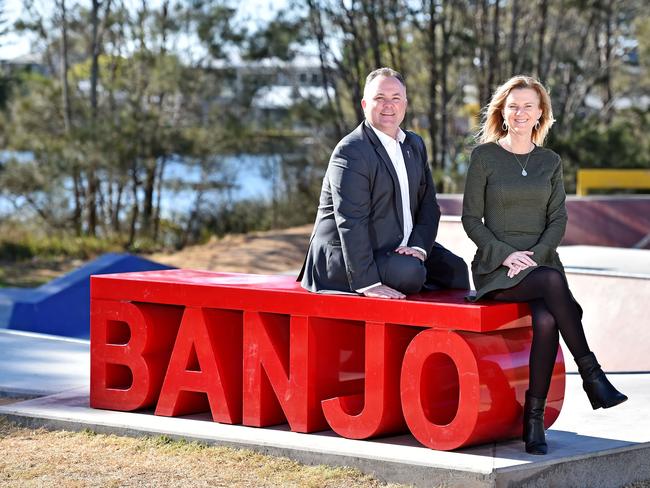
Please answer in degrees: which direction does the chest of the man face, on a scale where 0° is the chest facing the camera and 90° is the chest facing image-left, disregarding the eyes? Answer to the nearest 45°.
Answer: approximately 315°

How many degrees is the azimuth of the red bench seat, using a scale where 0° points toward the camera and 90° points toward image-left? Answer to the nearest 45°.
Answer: approximately 45°

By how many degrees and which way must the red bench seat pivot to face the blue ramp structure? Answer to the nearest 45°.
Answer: approximately 90° to its right
